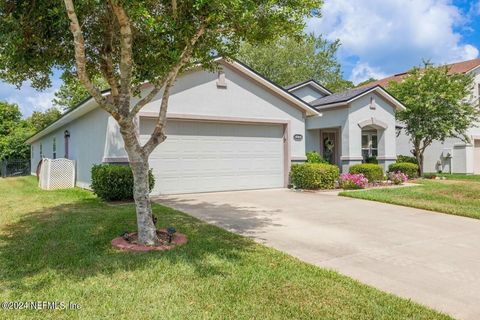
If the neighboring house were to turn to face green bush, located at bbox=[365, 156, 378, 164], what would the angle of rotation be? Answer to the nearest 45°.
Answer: approximately 90° to its right

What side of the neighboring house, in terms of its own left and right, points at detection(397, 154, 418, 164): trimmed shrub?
right

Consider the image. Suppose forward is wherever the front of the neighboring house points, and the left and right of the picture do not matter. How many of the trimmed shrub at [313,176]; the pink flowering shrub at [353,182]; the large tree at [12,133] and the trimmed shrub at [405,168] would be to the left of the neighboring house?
0

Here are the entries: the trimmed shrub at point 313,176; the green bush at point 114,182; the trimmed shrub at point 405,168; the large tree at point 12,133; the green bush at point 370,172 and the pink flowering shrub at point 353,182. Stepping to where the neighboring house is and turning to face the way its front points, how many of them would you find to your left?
0

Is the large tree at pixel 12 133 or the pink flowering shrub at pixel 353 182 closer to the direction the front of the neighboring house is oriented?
the pink flowering shrub

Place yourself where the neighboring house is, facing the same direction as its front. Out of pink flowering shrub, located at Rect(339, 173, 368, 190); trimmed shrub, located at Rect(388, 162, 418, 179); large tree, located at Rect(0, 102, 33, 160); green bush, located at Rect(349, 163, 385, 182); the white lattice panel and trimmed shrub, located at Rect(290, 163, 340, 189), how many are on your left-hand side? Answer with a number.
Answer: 0

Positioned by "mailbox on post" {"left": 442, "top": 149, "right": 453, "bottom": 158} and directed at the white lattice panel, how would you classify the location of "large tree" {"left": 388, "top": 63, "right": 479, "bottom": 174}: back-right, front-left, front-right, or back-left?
front-left

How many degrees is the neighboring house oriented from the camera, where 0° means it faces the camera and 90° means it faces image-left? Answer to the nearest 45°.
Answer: approximately 315°

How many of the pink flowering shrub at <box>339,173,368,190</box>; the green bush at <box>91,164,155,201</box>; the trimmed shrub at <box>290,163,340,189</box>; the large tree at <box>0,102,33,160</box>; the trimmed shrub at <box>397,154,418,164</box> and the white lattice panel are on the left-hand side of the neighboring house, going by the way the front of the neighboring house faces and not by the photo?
0

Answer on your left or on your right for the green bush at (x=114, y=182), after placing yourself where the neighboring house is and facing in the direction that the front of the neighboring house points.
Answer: on your right

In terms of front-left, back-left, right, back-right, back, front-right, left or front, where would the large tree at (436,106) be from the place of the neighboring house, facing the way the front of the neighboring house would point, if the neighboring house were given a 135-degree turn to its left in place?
back

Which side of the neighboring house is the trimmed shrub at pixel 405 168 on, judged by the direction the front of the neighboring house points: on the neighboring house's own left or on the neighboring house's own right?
on the neighboring house's own right

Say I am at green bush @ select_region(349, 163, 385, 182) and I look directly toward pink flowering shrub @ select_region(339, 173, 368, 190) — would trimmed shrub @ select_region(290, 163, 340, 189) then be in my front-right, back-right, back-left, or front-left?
front-right

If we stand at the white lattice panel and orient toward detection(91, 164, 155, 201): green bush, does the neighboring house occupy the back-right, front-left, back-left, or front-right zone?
front-left

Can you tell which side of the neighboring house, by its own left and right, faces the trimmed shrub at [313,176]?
right

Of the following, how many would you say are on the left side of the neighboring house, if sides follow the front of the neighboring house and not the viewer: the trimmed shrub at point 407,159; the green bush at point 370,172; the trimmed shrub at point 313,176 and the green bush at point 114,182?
0

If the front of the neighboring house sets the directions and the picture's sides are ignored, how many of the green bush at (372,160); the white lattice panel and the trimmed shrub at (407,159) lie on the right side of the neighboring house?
3

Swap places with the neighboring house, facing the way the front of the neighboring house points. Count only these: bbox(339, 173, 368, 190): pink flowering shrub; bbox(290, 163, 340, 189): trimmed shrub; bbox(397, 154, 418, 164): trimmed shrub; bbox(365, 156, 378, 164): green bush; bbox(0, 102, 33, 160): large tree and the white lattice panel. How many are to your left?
0

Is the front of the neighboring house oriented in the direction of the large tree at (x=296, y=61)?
no

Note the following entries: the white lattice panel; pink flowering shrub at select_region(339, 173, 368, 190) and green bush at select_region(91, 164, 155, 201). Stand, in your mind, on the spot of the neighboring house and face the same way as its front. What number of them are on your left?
0
